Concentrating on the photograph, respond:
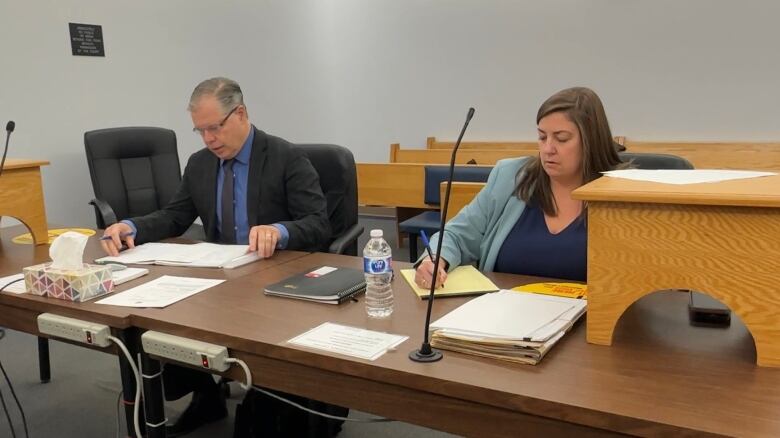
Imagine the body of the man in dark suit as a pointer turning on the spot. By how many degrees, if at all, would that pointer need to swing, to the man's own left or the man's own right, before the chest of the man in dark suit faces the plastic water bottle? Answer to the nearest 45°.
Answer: approximately 45° to the man's own left

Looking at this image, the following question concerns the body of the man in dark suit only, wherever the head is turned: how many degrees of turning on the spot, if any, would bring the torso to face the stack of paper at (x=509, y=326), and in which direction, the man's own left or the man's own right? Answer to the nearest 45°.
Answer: approximately 45° to the man's own left

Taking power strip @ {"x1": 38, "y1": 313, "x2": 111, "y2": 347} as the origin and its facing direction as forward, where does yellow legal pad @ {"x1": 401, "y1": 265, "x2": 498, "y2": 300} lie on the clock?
The yellow legal pad is roughly at 8 o'clock from the power strip.

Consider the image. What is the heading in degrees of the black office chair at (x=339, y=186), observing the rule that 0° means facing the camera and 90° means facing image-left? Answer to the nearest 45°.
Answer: approximately 45°

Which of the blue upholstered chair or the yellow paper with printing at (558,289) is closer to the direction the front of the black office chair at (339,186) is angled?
the yellow paper with printing

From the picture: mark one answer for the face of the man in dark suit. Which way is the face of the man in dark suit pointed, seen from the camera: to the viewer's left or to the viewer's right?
to the viewer's left

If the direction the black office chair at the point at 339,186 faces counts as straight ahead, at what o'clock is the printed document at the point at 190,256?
The printed document is roughly at 12 o'clock from the black office chair.

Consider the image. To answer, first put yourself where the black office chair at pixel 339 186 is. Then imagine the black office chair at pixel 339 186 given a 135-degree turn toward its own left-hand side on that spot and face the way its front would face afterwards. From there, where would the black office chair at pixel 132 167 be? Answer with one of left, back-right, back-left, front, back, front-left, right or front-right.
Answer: back-left
